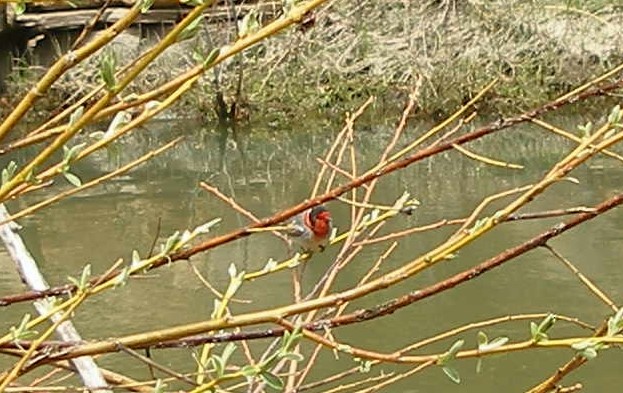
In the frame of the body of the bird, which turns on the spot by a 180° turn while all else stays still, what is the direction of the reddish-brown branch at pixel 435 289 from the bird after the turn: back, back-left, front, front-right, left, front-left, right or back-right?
back-left

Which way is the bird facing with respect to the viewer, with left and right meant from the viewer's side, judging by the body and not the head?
facing the viewer and to the right of the viewer

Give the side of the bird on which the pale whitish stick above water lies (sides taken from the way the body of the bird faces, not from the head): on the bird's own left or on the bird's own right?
on the bird's own right
